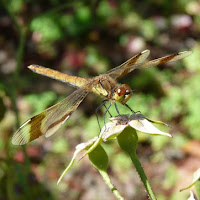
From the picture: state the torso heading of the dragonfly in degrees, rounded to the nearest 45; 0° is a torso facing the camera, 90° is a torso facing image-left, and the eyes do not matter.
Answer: approximately 315°
